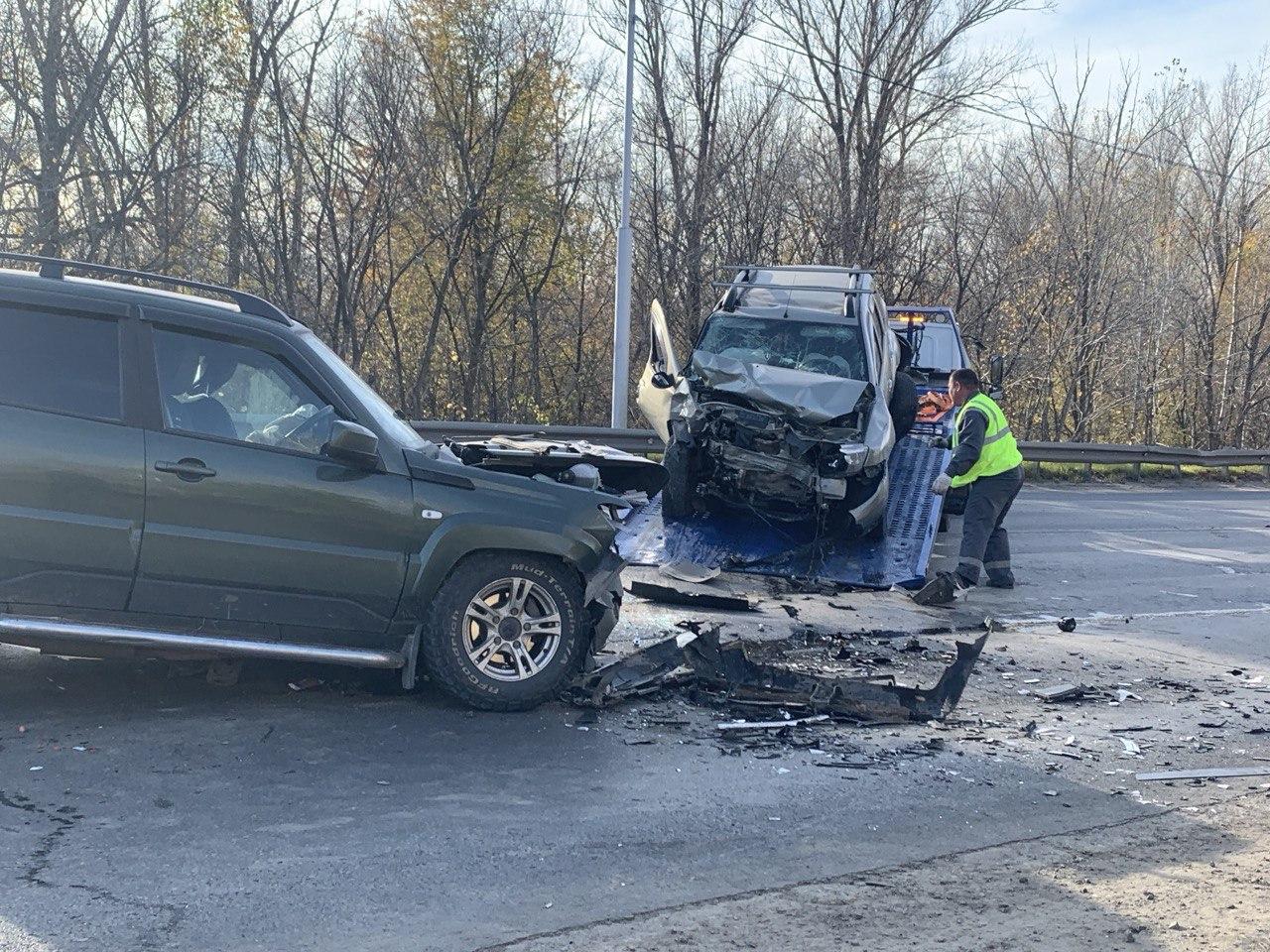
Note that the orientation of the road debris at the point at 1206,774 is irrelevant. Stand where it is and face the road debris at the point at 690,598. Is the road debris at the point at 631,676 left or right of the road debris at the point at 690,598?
left

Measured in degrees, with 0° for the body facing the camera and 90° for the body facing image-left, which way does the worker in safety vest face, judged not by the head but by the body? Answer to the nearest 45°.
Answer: approximately 90°

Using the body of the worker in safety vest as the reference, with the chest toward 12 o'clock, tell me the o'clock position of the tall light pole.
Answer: The tall light pole is roughly at 2 o'clock from the worker in safety vest.

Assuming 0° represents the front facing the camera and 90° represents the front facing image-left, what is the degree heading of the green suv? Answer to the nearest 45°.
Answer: approximately 270°

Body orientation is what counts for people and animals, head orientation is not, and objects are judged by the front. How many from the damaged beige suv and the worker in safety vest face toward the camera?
1

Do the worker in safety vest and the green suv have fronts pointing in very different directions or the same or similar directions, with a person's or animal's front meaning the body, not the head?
very different directions

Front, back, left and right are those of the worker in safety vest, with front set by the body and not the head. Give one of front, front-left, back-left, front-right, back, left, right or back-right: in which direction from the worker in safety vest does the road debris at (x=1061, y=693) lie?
left

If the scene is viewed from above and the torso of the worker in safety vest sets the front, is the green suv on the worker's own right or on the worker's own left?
on the worker's own left

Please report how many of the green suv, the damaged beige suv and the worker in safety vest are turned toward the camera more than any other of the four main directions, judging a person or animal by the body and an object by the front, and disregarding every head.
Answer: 1

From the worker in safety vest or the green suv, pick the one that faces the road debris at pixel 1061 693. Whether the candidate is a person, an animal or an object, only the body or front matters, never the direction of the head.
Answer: the green suv

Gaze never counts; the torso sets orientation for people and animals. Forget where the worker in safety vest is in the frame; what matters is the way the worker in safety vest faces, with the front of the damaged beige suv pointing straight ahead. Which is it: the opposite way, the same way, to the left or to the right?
to the right

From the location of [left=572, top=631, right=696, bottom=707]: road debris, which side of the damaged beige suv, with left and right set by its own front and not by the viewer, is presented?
front

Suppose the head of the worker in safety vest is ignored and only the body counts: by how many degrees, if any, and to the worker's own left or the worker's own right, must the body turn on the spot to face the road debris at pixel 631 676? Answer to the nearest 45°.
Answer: approximately 90° to the worker's own left

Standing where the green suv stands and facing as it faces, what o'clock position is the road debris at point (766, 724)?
The road debris is roughly at 12 o'clock from the green suv.

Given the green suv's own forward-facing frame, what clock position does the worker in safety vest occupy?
The worker in safety vest is roughly at 11 o'clock from the green suv.

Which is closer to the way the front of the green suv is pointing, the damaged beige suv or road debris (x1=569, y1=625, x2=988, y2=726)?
the road debris
